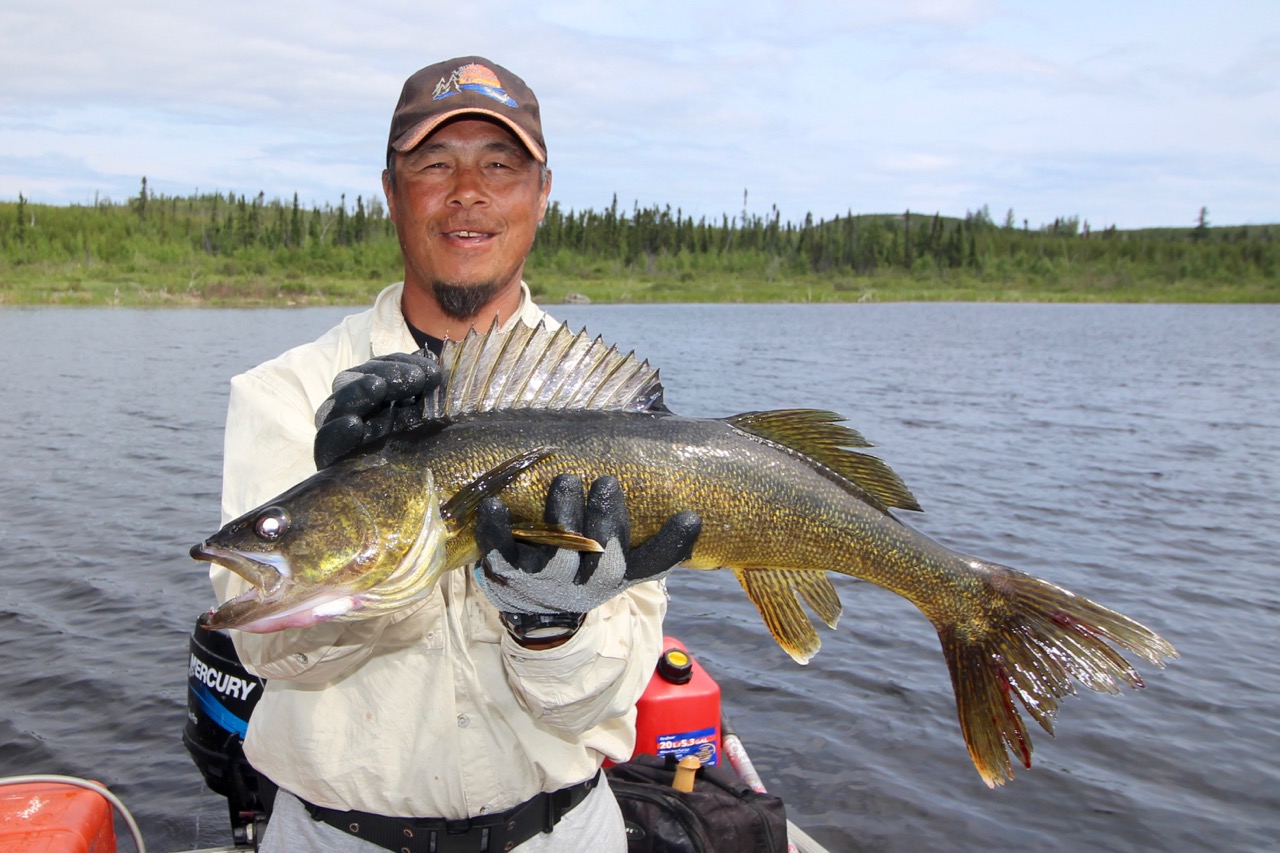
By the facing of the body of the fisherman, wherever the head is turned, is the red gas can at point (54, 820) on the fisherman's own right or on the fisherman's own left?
on the fisherman's own right

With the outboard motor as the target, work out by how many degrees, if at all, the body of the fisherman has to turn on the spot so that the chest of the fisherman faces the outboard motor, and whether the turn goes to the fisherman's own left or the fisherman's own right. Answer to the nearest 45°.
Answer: approximately 135° to the fisherman's own right

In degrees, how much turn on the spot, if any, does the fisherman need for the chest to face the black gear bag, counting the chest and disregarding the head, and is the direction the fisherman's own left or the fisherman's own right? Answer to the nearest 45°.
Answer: approximately 135° to the fisherman's own left

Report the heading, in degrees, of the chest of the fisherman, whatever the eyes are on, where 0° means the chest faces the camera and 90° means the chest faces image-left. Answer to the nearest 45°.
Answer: approximately 0°
